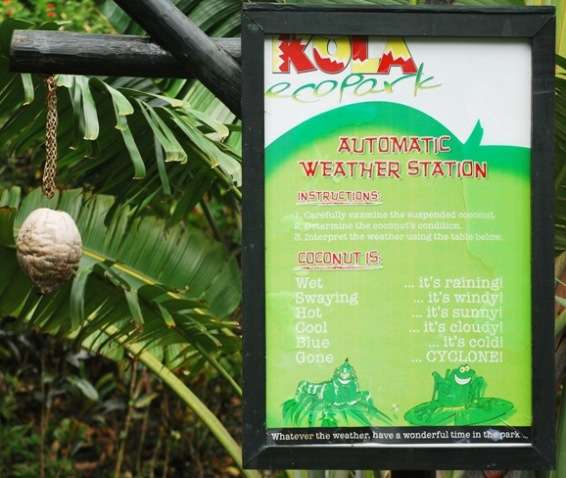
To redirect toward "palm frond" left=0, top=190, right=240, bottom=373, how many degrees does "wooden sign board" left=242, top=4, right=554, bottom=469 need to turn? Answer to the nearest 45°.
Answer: approximately 135° to its right

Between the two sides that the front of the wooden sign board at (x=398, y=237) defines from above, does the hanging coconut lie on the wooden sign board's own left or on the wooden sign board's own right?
on the wooden sign board's own right

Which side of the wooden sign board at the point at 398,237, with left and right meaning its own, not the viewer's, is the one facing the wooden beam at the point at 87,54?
right

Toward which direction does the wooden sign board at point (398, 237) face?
toward the camera

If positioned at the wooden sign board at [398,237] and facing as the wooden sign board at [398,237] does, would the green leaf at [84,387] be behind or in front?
behind
